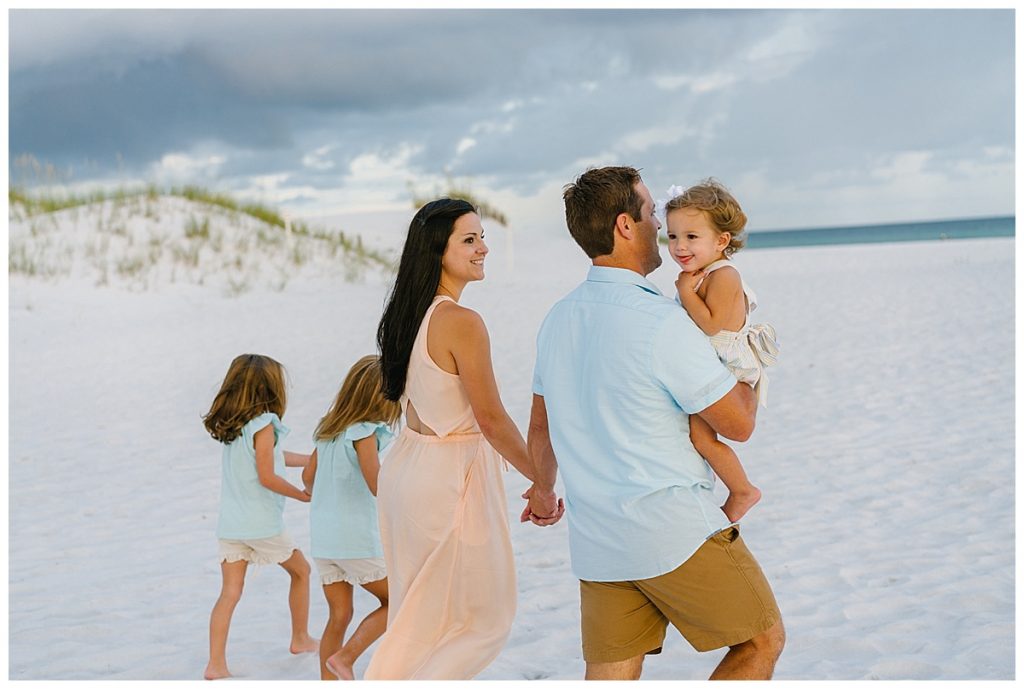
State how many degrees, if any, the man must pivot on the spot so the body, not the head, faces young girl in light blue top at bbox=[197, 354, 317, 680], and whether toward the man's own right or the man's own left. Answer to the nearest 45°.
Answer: approximately 90° to the man's own left

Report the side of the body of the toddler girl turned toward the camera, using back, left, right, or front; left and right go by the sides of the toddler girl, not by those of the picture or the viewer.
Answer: left

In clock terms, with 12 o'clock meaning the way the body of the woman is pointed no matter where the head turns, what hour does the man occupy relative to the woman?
The man is roughly at 3 o'clock from the woman.

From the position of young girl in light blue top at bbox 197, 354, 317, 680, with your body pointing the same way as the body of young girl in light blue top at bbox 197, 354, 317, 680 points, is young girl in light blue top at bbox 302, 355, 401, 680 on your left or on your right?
on your right

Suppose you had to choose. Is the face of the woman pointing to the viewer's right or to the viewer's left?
to the viewer's right

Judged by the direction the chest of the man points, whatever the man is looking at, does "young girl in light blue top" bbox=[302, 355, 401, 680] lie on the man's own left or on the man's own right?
on the man's own left

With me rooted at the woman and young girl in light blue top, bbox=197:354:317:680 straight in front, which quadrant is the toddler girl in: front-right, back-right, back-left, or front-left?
back-right

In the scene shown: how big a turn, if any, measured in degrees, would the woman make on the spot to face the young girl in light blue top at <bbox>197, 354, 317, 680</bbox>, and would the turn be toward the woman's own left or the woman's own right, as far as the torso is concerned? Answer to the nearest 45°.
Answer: approximately 90° to the woman's own left

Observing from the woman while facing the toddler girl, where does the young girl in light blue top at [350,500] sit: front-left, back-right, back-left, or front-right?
back-left
